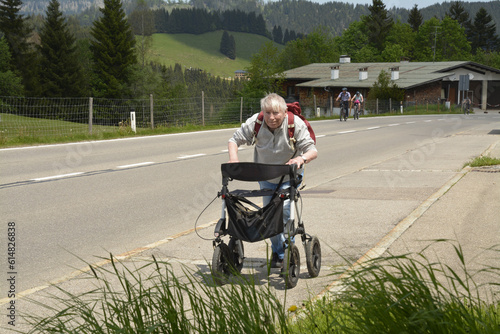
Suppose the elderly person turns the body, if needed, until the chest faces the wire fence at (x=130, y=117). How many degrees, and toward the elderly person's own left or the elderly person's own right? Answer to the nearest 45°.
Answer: approximately 180°

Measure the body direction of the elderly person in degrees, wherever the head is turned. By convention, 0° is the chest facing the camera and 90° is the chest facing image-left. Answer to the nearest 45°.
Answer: approximately 0°
